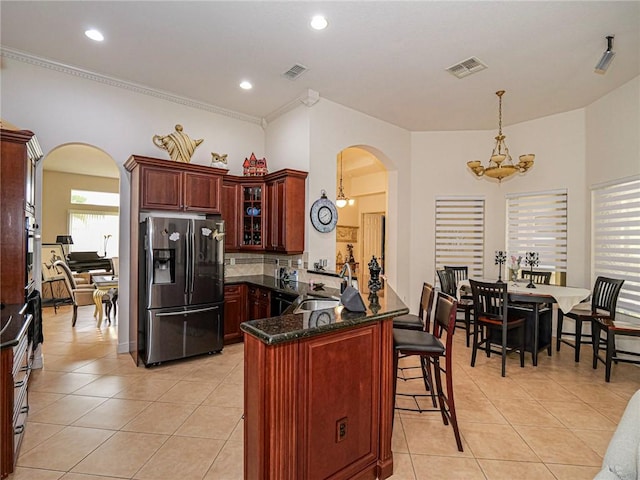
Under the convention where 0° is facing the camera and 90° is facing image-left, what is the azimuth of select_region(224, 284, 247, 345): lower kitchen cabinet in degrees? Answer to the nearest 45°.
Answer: approximately 315°

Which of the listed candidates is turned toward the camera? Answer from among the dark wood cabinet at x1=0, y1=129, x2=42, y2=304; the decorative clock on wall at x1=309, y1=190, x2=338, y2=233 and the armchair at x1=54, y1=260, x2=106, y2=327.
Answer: the decorative clock on wall

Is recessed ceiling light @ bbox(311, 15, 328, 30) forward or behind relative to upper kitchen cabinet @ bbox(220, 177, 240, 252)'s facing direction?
forward

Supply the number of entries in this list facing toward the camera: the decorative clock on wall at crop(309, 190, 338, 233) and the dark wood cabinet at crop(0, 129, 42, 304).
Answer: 1

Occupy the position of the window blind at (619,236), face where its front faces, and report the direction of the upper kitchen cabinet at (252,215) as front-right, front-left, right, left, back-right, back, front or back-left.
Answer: front

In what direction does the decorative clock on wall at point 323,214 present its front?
toward the camera

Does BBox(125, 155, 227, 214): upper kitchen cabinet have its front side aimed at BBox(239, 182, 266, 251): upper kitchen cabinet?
no

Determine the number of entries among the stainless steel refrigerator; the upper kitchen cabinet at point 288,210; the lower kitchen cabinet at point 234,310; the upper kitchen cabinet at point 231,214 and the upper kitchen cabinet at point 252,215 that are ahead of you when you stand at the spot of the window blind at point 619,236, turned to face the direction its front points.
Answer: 5

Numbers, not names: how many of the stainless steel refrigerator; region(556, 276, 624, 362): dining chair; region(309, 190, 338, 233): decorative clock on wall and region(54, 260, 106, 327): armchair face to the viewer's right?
1

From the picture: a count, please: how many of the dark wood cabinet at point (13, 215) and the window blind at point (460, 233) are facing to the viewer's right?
1

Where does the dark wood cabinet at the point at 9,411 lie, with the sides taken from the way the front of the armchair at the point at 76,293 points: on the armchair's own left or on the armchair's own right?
on the armchair's own right

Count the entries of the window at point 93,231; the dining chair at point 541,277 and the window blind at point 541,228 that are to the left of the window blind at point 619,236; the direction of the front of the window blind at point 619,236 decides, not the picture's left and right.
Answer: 0

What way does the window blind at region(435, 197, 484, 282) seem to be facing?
toward the camera

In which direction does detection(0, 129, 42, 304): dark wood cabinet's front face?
to the viewer's right

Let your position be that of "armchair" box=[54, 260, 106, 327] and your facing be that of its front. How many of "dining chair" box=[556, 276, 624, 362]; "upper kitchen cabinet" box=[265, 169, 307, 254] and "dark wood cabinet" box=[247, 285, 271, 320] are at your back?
0

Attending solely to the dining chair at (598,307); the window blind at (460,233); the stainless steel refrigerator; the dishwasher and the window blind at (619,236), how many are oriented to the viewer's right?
0

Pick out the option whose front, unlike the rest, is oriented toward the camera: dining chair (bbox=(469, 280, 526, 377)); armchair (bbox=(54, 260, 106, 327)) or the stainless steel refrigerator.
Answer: the stainless steel refrigerator

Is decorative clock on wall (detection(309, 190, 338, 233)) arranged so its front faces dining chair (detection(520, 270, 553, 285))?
no

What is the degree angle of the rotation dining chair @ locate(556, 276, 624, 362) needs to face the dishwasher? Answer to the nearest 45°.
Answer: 0° — it already faces it
